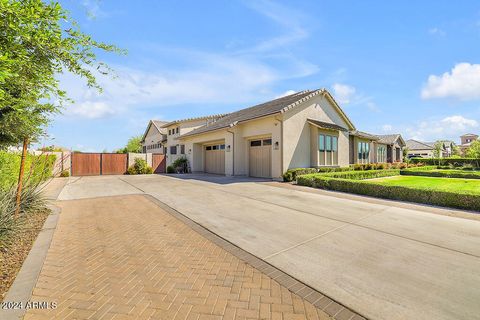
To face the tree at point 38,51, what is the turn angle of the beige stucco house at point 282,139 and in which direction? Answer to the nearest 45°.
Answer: approximately 45° to its right

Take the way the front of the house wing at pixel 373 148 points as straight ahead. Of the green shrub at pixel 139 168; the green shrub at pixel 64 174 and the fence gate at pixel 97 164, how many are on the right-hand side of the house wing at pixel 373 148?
3

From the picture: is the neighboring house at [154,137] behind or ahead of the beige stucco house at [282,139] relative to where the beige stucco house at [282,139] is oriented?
behind

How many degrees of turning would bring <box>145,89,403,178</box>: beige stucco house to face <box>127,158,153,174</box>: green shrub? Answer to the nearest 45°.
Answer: approximately 135° to its right
